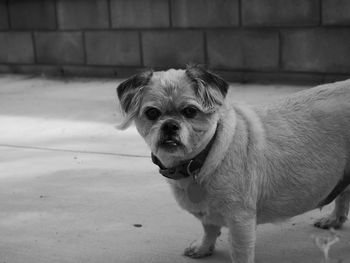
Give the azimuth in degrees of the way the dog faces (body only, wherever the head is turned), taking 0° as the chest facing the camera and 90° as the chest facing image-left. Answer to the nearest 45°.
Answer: approximately 45°
